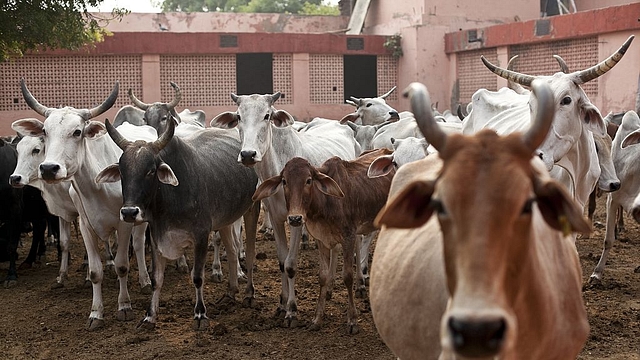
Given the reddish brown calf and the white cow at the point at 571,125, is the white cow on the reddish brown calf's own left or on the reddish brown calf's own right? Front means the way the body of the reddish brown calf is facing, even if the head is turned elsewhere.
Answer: on the reddish brown calf's own left

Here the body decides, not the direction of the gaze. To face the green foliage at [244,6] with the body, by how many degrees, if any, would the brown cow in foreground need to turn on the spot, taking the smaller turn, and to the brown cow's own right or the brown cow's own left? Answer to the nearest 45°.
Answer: approximately 180°

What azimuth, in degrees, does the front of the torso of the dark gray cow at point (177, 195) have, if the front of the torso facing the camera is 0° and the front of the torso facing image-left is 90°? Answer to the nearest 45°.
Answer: approximately 45°

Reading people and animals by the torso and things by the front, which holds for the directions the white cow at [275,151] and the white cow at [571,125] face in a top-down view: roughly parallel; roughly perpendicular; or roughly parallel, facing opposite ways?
roughly perpendicular

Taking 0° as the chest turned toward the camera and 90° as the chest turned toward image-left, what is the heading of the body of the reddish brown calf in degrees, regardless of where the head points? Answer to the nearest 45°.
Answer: approximately 45°

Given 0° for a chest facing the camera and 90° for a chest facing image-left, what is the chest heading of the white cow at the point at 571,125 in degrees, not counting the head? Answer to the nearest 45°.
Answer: approximately 315°

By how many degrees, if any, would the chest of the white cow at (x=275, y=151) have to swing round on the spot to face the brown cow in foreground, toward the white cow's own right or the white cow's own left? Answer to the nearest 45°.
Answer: approximately 45° to the white cow's own left

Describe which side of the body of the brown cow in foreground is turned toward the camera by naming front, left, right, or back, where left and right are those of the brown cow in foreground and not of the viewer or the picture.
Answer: front

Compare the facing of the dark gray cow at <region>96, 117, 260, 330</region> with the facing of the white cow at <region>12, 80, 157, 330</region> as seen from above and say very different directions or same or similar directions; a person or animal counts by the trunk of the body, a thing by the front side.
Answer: same or similar directions

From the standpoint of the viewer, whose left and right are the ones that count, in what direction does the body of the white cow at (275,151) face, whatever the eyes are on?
facing the viewer and to the left of the viewer

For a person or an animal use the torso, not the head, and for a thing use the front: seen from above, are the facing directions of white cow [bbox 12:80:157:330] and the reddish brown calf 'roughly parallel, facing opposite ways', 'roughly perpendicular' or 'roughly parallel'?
roughly parallel

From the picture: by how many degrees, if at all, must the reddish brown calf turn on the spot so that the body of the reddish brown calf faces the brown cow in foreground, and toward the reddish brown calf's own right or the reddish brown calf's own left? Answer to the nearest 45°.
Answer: approximately 45° to the reddish brown calf's own left
